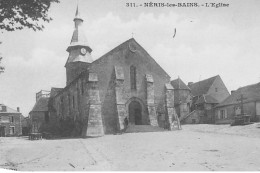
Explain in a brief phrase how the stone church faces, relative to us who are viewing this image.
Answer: facing the viewer and to the right of the viewer
